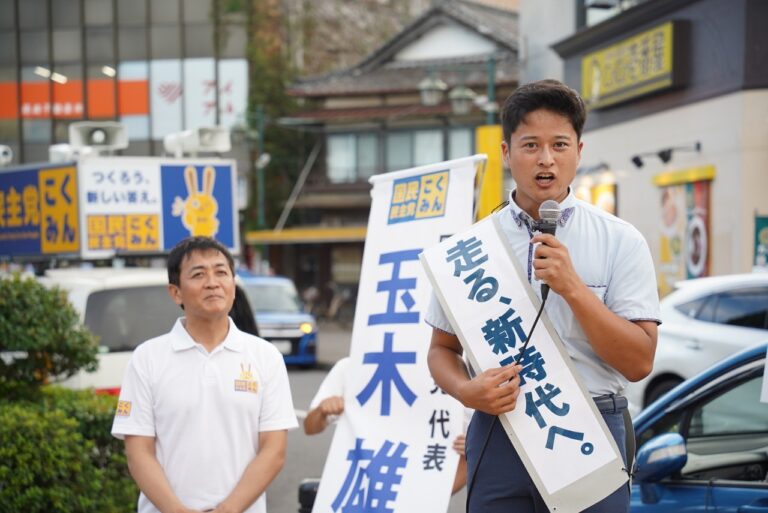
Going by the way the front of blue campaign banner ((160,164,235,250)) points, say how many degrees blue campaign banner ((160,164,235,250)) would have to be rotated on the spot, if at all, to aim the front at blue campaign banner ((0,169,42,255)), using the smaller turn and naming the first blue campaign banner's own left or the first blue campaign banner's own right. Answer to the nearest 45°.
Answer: approximately 135° to the first blue campaign banner's own right

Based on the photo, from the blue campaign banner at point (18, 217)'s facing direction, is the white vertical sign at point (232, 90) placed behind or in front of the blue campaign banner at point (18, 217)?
behind

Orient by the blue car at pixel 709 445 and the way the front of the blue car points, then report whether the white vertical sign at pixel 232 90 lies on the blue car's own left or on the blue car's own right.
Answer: on the blue car's own right

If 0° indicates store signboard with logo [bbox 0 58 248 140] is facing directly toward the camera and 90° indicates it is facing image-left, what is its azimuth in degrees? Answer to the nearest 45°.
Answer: approximately 0°

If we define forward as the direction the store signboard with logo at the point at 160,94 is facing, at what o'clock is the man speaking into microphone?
The man speaking into microphone is roughly at 12 o'clock from the store signboard with logo.

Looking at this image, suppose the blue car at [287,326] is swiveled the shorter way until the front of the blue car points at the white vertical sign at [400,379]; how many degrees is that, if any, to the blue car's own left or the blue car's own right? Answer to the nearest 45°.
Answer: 0° — it already faces it
